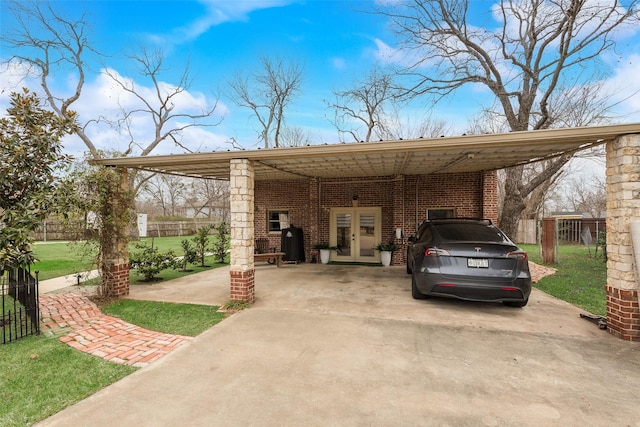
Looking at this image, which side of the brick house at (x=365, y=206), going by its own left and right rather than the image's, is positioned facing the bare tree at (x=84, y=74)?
right

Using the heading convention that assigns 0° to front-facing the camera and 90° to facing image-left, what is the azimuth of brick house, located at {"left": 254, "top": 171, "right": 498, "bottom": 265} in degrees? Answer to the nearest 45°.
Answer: approximately 0°

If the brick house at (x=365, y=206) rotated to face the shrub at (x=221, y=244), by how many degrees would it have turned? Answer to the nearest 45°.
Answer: approximately 90° to its right

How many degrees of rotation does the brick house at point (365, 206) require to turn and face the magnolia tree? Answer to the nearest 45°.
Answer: approximately 45° to its right

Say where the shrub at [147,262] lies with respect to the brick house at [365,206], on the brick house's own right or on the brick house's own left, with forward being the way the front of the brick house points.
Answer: on the brick house's own right

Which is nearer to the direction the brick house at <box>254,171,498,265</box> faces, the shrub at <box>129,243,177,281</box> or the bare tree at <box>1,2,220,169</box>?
the shrub
